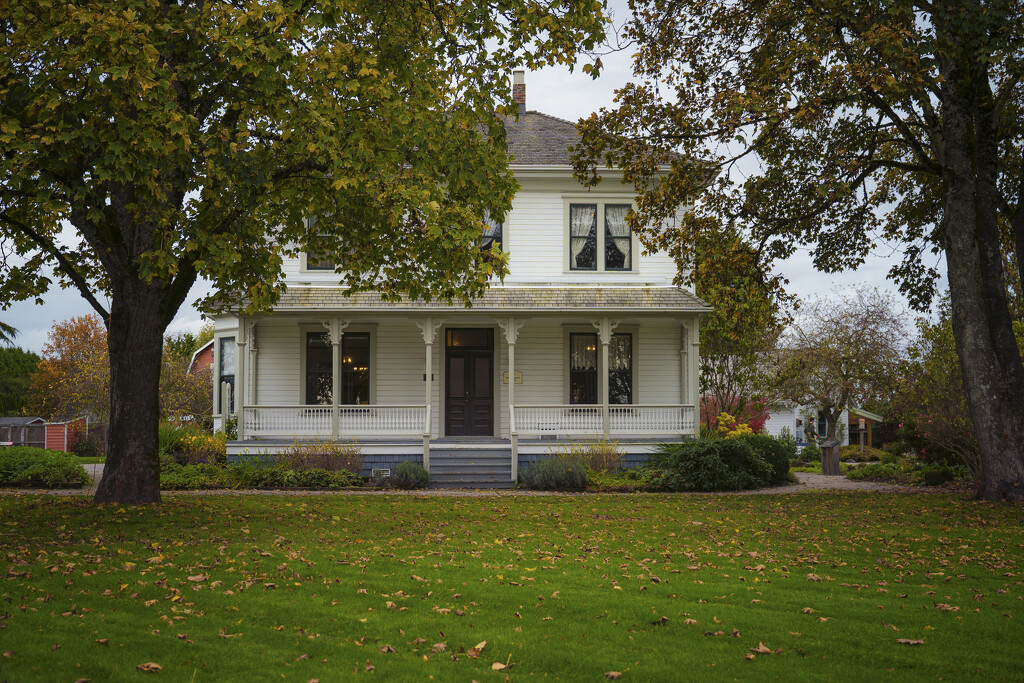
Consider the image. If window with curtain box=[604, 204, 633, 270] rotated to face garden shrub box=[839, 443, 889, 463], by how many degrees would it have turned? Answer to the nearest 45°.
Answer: approximately 135° to its left

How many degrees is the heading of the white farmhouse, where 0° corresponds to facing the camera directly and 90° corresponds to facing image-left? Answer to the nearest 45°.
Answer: approximately 0°

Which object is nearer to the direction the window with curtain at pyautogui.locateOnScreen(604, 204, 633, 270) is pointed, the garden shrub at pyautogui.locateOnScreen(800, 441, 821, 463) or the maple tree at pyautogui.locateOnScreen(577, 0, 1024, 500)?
the maple tree

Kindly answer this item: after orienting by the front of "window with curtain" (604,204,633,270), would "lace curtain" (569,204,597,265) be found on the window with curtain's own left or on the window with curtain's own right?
on the window with curtain's own right

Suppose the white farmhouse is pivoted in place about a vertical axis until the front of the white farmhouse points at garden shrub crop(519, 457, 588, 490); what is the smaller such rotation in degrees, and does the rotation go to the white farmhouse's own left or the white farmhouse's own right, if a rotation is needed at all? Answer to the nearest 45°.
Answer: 0° — it already faces it

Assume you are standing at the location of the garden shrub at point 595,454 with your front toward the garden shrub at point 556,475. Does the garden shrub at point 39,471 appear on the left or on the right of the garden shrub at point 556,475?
right
